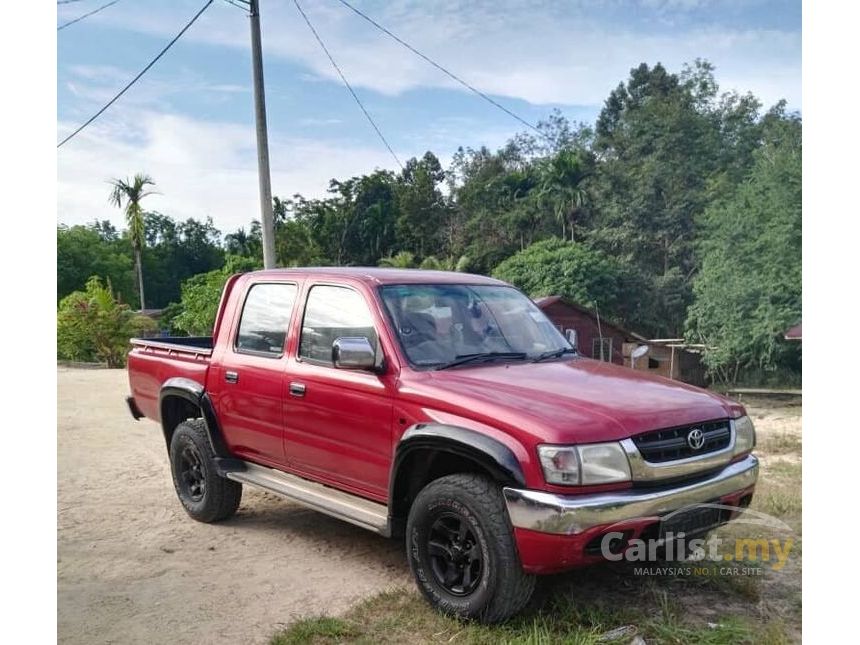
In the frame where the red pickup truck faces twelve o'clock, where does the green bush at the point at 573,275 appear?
The green bush is roughly at 8 o'clock from the red pickup truck.

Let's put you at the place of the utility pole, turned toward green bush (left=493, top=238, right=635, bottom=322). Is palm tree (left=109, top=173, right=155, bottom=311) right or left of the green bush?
left

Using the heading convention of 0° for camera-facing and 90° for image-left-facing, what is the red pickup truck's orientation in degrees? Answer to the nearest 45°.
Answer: approximately 315°

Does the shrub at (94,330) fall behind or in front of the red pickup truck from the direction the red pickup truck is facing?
behind

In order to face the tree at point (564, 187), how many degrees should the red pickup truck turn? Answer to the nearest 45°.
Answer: approximately 135° to its left

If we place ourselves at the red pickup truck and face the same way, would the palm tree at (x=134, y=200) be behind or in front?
behind

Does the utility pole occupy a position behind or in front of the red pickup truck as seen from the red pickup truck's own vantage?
behind
